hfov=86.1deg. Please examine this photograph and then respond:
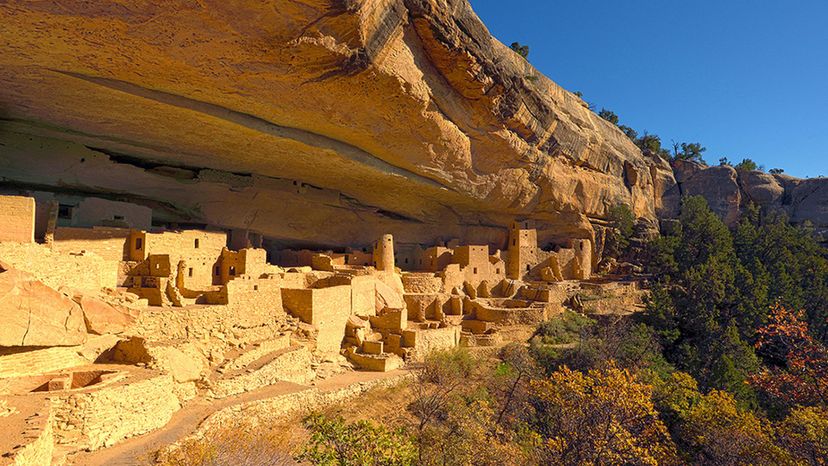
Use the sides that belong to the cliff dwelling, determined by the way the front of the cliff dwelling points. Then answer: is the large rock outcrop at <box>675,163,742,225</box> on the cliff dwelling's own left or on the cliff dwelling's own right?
on the cliff dwelling's own left

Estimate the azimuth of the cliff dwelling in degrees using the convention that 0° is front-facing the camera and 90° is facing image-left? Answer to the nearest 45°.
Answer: approximately 315°
